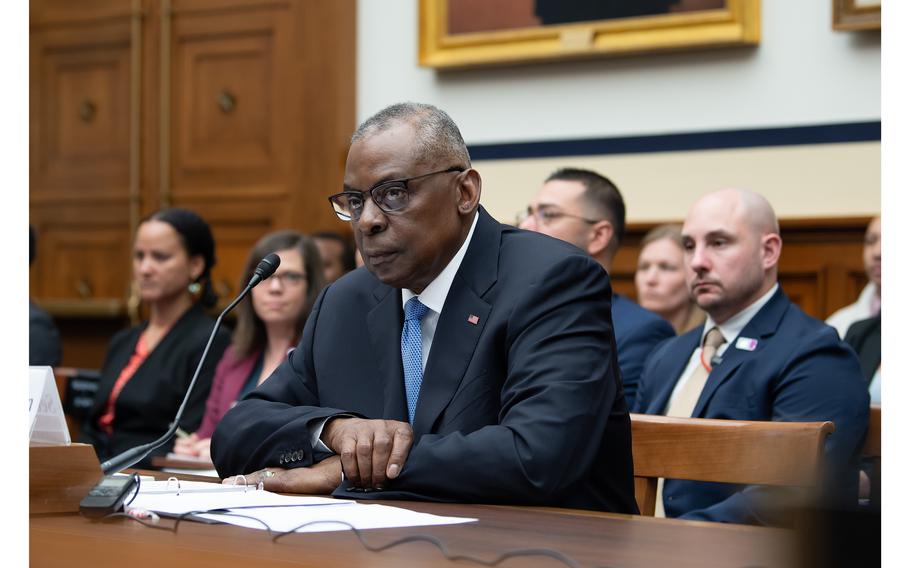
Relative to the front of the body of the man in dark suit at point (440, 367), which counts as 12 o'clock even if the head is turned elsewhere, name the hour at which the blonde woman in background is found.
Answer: The blonde woman in background is roughly at 5 o'clock from the man in dark suit.

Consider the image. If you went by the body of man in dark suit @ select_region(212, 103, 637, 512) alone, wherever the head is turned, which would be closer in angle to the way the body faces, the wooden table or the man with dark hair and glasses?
the wooden table

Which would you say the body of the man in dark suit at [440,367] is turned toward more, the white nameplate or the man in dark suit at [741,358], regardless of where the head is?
the white nameplate

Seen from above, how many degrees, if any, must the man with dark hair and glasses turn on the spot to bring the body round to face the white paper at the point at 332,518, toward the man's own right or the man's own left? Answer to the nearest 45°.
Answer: approximately 45° to the man's own left

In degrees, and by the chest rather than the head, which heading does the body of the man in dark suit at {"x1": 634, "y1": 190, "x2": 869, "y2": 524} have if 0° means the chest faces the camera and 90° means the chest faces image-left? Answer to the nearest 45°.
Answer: approximately 45°

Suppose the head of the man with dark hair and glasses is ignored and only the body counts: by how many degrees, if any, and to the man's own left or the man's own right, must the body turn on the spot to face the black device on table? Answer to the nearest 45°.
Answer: approximately 45° to the man's own left
